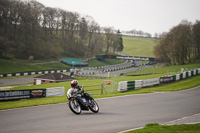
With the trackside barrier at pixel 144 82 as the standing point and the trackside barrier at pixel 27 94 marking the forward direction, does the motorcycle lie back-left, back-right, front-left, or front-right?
front-left

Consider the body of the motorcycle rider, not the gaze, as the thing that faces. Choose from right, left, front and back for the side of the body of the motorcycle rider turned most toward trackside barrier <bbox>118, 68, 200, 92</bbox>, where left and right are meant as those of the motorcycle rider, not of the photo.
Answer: back

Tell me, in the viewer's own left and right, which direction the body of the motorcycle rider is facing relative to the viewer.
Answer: facing the viewer and to the left of the viewer

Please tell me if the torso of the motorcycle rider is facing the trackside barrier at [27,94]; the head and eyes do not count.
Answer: no
